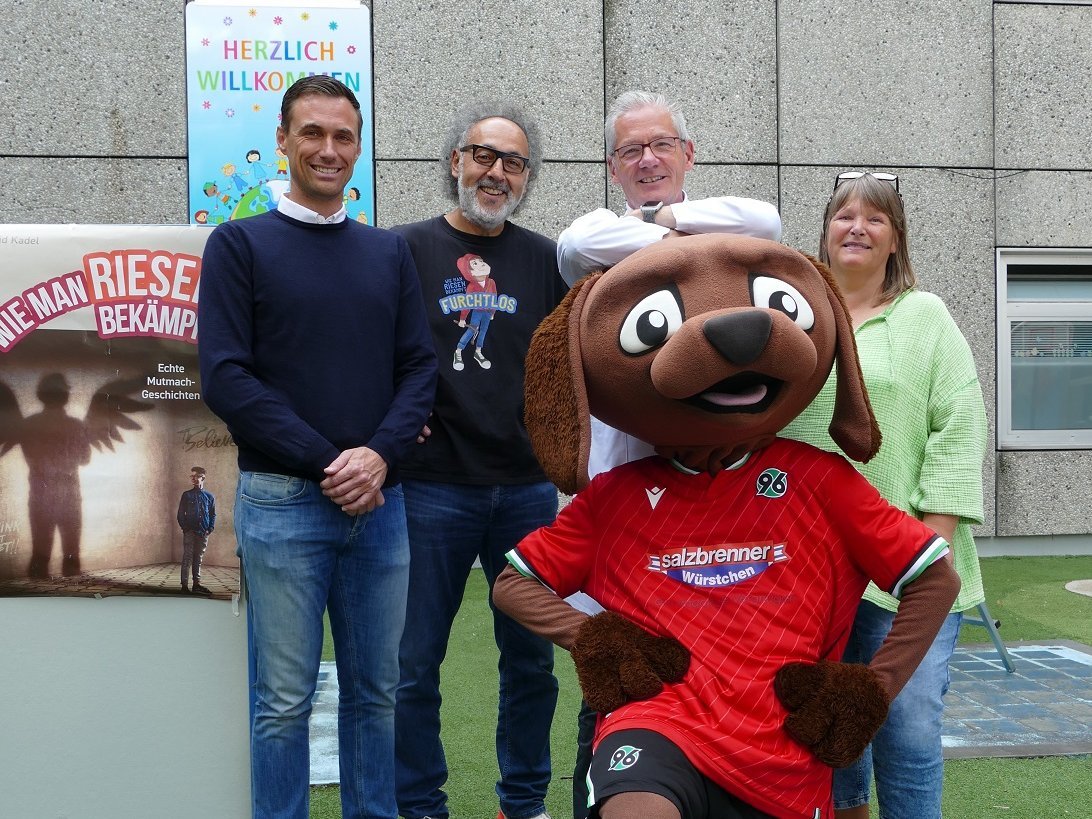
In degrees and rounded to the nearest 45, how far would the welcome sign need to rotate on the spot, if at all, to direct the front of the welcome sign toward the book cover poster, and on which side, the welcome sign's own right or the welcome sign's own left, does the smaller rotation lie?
0° — it already faces it

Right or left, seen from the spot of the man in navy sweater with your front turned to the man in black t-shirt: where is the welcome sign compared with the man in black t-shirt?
left

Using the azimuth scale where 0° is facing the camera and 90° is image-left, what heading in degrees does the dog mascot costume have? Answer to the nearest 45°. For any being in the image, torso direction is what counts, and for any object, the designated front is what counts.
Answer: approximately 0°
